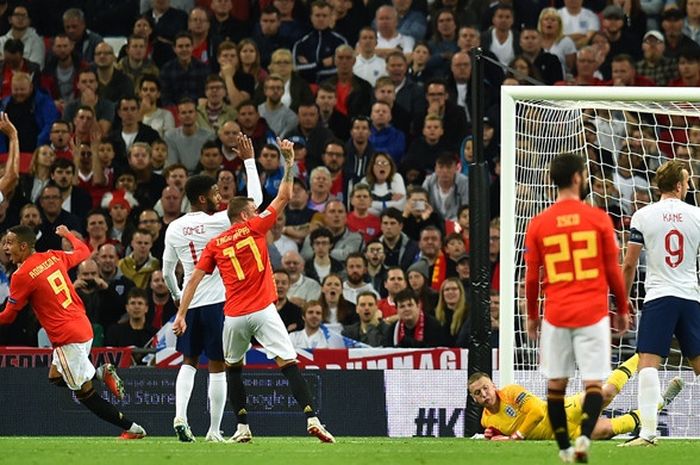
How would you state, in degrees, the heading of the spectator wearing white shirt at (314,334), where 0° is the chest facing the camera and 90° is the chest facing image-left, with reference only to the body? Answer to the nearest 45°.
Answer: approximately 0°

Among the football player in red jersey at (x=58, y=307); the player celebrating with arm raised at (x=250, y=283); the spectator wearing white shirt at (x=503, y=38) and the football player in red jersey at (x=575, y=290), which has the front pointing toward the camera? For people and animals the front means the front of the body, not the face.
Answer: the spectator wearing white shirt

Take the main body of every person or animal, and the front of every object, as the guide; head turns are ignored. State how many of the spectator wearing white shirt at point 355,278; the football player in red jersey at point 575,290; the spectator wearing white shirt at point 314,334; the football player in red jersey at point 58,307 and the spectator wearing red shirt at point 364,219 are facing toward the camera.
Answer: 3

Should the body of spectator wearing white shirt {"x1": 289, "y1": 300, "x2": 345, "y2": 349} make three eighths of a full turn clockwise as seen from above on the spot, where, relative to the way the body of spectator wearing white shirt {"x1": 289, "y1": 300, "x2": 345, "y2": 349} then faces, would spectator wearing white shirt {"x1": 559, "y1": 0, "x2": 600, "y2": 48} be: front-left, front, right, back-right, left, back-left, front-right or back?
right

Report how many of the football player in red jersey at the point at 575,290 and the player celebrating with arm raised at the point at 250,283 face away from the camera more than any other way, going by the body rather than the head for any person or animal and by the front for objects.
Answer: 2

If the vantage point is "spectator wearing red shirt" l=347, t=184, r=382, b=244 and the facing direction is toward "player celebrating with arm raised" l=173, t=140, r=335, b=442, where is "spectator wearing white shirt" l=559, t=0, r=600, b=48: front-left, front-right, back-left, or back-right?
back-left

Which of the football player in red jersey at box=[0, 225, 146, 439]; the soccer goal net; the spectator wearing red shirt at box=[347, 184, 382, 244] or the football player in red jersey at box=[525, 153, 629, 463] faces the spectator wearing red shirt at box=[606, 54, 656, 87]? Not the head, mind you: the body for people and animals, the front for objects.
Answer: the football player in red jersey at box=[525, 153, 629, 463]

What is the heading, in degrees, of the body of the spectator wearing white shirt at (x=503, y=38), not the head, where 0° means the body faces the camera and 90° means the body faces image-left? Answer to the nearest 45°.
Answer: approximately 0°

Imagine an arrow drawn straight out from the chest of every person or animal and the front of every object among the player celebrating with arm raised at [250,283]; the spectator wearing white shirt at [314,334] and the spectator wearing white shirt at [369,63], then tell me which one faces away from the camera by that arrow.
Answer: the player celebrating with arm raised

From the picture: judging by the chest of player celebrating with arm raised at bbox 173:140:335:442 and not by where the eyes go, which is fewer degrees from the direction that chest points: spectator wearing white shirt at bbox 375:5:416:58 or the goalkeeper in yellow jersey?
the spectator wearing white shirt
